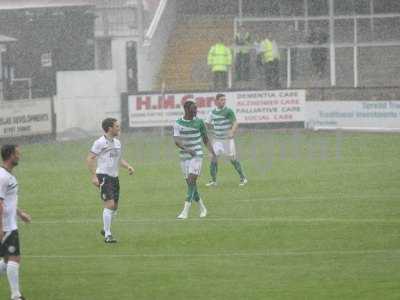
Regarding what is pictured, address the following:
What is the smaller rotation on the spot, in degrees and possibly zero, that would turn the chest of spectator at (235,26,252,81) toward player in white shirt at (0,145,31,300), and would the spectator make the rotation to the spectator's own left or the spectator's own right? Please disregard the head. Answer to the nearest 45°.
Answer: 0° — they already face them

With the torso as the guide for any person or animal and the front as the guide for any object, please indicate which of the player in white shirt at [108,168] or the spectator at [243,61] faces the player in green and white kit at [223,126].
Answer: the spectator

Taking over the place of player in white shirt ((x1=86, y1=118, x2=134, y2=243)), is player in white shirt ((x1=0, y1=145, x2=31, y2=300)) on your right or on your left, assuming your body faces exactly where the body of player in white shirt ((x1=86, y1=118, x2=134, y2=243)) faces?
on your right

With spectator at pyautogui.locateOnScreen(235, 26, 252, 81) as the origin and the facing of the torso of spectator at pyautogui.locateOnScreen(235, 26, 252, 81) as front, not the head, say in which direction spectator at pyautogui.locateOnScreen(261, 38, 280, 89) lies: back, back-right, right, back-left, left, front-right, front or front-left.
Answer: front-left

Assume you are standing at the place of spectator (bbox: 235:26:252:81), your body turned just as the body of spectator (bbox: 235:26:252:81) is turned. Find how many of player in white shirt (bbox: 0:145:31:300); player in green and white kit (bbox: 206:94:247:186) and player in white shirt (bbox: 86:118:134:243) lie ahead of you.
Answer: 3

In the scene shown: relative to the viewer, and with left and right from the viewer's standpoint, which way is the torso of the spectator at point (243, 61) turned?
facing the viewer

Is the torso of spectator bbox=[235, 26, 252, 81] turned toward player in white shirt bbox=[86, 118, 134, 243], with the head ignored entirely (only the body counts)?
yes

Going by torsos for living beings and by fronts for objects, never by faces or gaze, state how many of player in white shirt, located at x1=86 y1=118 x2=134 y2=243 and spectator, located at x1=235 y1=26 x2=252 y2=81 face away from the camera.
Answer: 0

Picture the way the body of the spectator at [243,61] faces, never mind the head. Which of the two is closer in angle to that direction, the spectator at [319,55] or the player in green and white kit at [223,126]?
the player in green and white kit

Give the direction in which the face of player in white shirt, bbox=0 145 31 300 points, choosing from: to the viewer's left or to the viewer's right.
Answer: to the viewer's right

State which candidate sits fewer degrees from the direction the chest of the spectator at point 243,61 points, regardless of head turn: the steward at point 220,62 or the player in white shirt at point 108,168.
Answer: the player in white shirt

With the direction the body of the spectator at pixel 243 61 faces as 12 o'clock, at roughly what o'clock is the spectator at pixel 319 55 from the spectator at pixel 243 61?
the spectator at pixel 319 55 is roughly at 9 o'clock from the spectator at pixel 243 61.

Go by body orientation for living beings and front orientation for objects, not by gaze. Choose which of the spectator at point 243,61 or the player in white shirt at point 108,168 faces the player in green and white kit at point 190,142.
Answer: the spectator

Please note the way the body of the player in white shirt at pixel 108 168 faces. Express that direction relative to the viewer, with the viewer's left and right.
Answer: facing the viewer and to the right of the viewer
